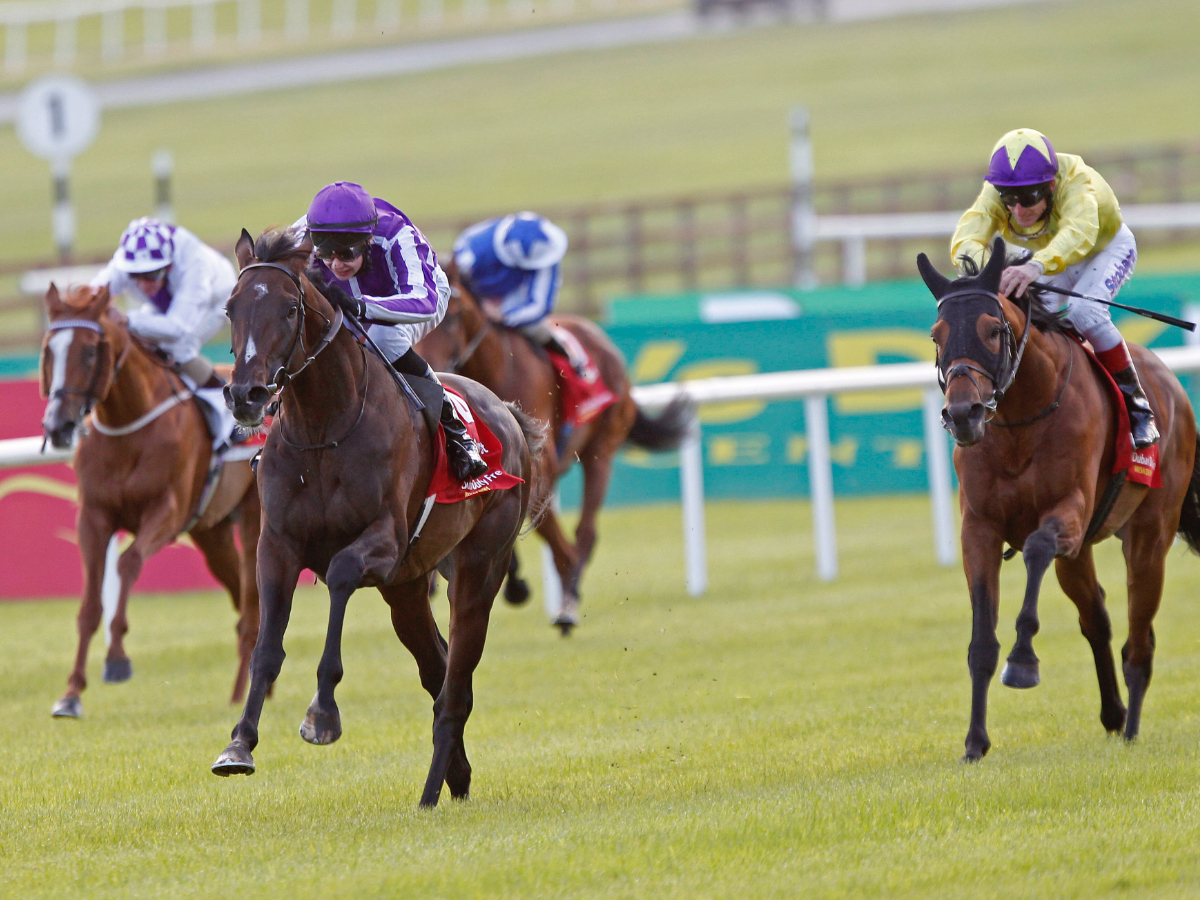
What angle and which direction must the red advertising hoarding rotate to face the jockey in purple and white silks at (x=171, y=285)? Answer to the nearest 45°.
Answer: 0° — it already faces them

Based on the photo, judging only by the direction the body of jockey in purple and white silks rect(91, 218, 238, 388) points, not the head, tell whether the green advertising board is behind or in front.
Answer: behind

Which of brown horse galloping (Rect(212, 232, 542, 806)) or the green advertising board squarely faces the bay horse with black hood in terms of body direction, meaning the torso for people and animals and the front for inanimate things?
the green advertising board

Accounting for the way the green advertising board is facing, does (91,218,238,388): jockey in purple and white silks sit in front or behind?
in front

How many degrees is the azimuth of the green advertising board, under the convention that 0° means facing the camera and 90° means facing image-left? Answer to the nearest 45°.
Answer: approximately 0°

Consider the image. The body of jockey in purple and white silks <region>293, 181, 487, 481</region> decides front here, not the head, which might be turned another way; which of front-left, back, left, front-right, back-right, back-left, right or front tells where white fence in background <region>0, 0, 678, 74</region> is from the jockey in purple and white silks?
back-right

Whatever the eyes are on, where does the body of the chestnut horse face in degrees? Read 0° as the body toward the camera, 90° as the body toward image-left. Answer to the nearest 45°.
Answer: approximately 45°
